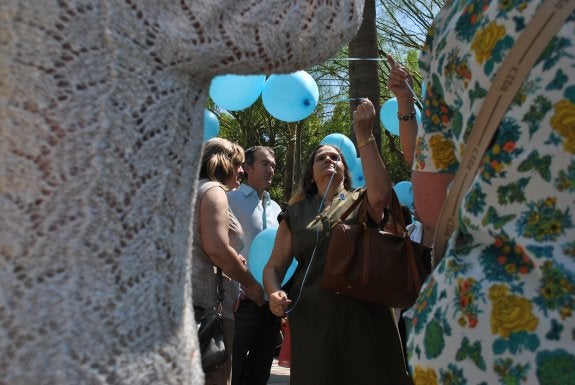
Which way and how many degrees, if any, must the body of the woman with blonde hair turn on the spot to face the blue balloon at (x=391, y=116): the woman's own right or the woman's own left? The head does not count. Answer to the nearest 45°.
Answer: approximately 45° to the woman's own left

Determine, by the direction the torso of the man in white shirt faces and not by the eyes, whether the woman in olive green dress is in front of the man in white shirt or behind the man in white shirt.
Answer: in front

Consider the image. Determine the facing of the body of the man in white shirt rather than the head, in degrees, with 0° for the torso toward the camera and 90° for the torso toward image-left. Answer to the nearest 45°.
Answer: approximately 315°

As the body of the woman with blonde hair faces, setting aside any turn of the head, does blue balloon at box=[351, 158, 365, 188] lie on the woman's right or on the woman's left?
on the woman's left

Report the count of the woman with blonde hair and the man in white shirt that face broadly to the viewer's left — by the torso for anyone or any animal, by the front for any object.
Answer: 0

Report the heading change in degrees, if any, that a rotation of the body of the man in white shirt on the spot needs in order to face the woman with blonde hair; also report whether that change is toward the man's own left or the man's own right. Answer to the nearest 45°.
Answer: approximately 45° to the man's own right

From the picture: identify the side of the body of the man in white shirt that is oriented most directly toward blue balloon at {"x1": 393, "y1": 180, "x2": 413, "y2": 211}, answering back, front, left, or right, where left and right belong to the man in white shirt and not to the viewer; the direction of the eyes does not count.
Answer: left

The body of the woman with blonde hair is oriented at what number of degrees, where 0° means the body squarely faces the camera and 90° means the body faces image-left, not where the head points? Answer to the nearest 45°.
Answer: approximately 270°
